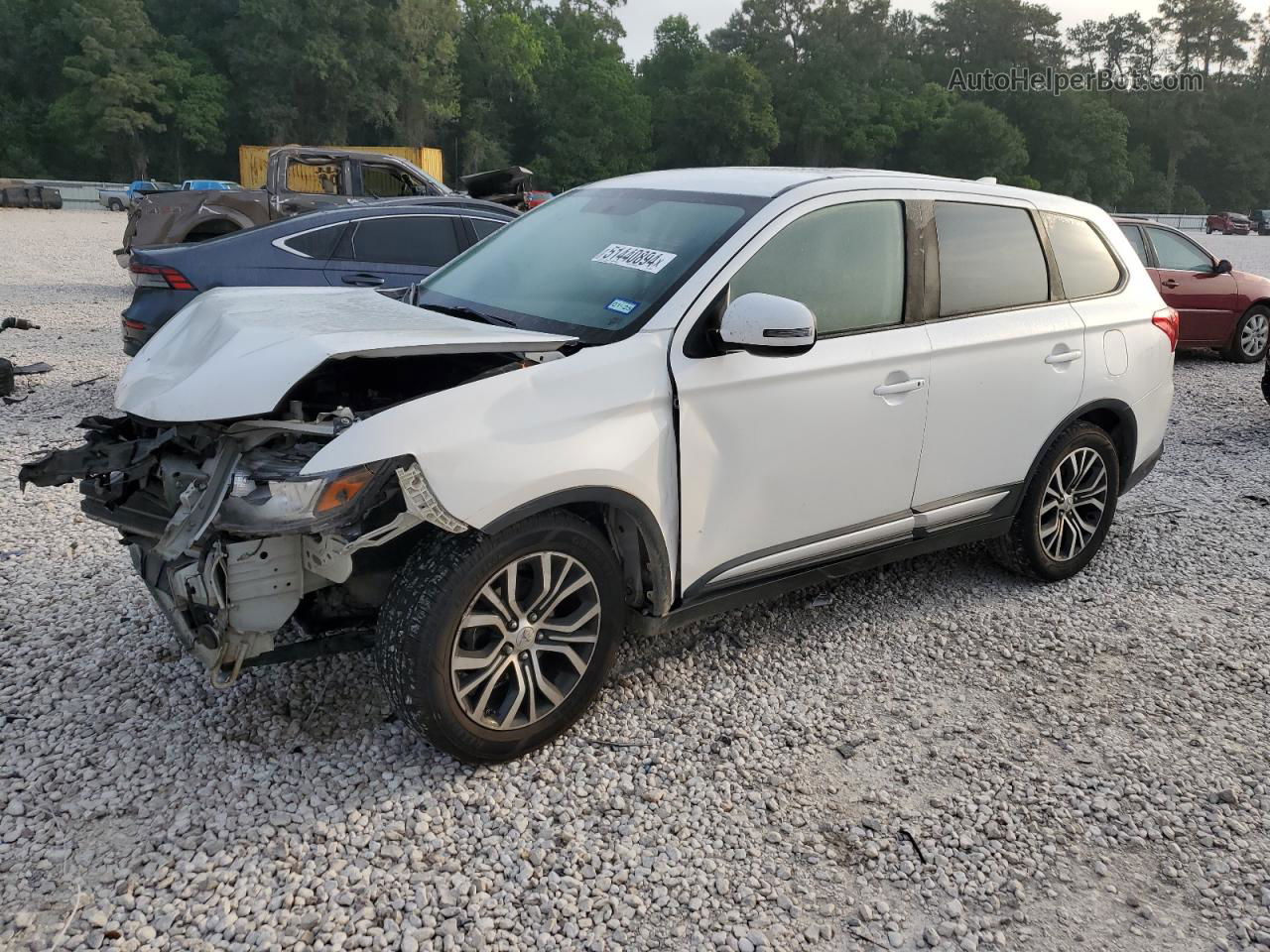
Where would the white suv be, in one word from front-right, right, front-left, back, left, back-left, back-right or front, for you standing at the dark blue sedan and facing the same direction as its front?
right

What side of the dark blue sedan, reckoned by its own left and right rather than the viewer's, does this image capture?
right

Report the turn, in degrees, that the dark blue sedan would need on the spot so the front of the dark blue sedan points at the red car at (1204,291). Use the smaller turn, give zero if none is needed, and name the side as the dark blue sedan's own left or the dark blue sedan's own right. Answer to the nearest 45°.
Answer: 0° — it already faces it

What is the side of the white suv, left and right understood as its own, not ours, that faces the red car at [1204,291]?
back

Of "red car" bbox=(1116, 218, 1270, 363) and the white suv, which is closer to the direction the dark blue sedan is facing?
the red car

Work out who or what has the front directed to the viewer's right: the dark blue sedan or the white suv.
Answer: the dark blue sedan

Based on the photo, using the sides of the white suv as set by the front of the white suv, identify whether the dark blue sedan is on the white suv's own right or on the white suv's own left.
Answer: on the white suv's own right

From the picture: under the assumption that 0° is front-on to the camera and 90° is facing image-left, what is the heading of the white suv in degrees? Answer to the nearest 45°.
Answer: approximately 45°

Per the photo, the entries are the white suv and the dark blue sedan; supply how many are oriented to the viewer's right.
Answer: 1
